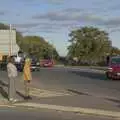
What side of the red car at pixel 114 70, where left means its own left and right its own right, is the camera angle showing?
front

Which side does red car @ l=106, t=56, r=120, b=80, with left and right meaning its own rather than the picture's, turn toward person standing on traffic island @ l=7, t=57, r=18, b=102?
front
